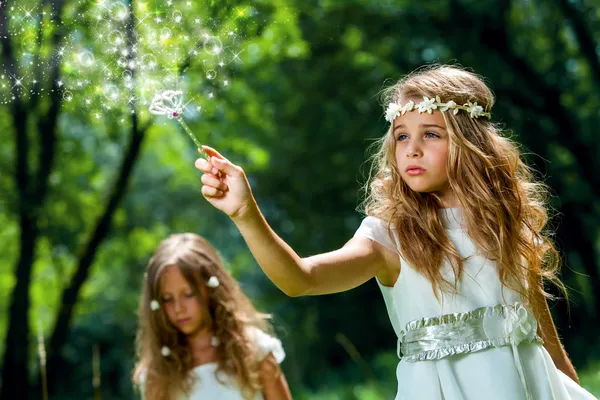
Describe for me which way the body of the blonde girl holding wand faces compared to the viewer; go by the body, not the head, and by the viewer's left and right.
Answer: facing the viewer and to the left of the viewer

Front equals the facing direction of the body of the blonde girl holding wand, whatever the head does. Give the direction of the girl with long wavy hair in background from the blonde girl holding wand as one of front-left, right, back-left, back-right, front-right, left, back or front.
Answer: right

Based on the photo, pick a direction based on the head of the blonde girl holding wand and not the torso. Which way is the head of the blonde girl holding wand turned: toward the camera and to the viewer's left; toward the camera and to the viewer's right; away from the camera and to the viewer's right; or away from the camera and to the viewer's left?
toward the camera and to the viewer's left

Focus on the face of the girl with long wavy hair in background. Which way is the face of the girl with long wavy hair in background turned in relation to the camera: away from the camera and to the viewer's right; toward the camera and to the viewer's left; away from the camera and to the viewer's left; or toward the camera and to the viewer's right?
toward the camera and to the viewer's left
